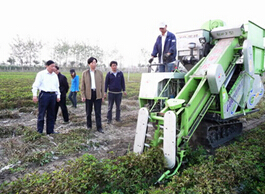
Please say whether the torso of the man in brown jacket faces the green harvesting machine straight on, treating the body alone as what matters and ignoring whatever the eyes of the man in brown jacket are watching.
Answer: no

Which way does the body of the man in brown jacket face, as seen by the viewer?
toward the camera

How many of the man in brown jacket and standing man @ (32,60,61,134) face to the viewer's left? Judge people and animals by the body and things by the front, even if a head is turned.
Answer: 0

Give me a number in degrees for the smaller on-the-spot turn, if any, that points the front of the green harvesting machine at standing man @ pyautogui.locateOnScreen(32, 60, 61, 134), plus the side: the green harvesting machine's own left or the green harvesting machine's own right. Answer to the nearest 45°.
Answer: approximately 45° to the green harvesting machine's own right

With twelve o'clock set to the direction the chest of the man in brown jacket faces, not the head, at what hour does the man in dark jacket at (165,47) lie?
The man in dark jacket is roughly at 10 o'clock from the man in brown jacket.

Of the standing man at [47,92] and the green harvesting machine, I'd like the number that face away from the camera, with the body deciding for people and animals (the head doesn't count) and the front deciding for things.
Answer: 0

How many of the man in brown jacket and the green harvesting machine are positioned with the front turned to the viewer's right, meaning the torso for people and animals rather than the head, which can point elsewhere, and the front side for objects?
0

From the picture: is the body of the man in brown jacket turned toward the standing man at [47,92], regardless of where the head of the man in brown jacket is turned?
no

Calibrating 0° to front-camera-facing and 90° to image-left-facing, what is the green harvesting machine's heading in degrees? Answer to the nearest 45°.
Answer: approximately 45°

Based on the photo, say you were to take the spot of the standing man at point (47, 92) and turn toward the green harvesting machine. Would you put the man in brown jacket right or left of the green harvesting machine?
left
